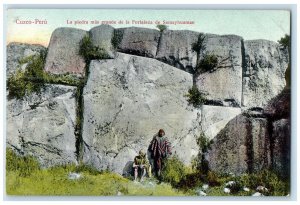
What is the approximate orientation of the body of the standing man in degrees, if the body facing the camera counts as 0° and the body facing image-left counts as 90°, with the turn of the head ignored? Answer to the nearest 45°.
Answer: approximately 0°
